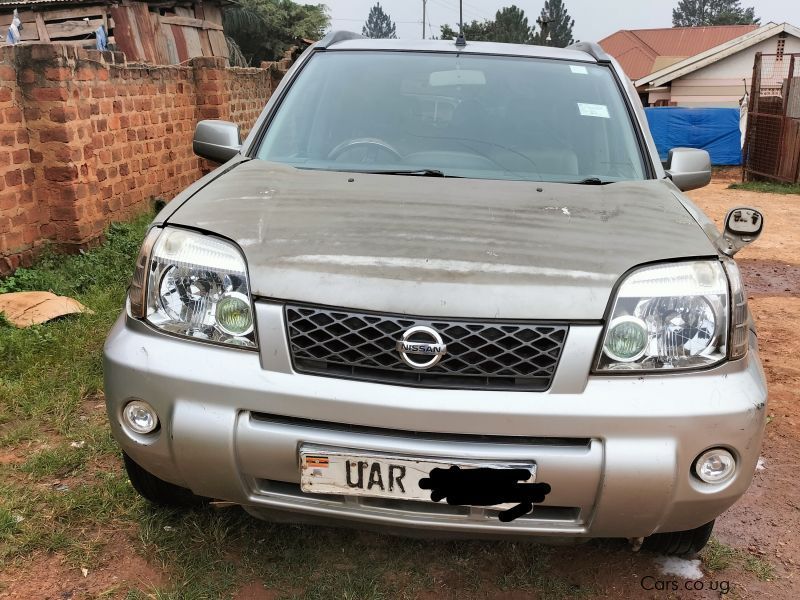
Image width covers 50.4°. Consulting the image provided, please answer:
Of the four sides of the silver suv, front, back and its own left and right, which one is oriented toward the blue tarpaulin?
back

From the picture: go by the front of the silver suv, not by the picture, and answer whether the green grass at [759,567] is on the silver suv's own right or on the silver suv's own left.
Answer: on the silver suv's own left

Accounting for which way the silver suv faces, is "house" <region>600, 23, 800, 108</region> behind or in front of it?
behind

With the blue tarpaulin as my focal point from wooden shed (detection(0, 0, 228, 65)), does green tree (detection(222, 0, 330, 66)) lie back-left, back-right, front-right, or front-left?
front-left

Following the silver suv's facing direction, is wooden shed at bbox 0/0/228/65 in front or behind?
behind

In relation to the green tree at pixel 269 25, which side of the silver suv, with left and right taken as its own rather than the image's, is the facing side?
back

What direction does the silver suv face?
toward the camera

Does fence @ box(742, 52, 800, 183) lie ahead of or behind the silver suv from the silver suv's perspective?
behind

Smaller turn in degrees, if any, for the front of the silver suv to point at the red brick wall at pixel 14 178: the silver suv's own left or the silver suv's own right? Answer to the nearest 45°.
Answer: approximately 135° to the silver suv's own right
